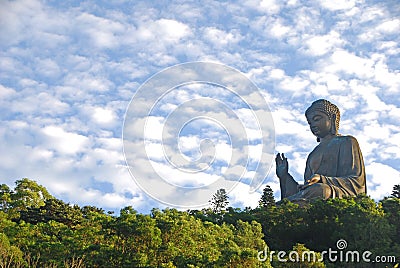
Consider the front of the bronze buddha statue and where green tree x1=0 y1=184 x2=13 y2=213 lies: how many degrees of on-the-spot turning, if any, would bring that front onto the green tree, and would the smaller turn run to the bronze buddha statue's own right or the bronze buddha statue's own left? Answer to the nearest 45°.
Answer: approximately 45° to the bronze buddha statue's own right

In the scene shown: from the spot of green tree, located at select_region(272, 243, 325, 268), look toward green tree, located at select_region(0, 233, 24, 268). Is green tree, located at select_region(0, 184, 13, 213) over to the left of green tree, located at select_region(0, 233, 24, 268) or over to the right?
right

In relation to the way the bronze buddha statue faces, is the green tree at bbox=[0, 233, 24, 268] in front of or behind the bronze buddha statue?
in front

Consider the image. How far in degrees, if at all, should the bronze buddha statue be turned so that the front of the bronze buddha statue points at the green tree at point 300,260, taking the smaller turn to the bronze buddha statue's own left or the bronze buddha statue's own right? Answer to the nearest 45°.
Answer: approximately 45° to the bronze buddha statue's own left

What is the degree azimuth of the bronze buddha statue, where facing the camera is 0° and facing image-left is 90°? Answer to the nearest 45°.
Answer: approximately 45°
